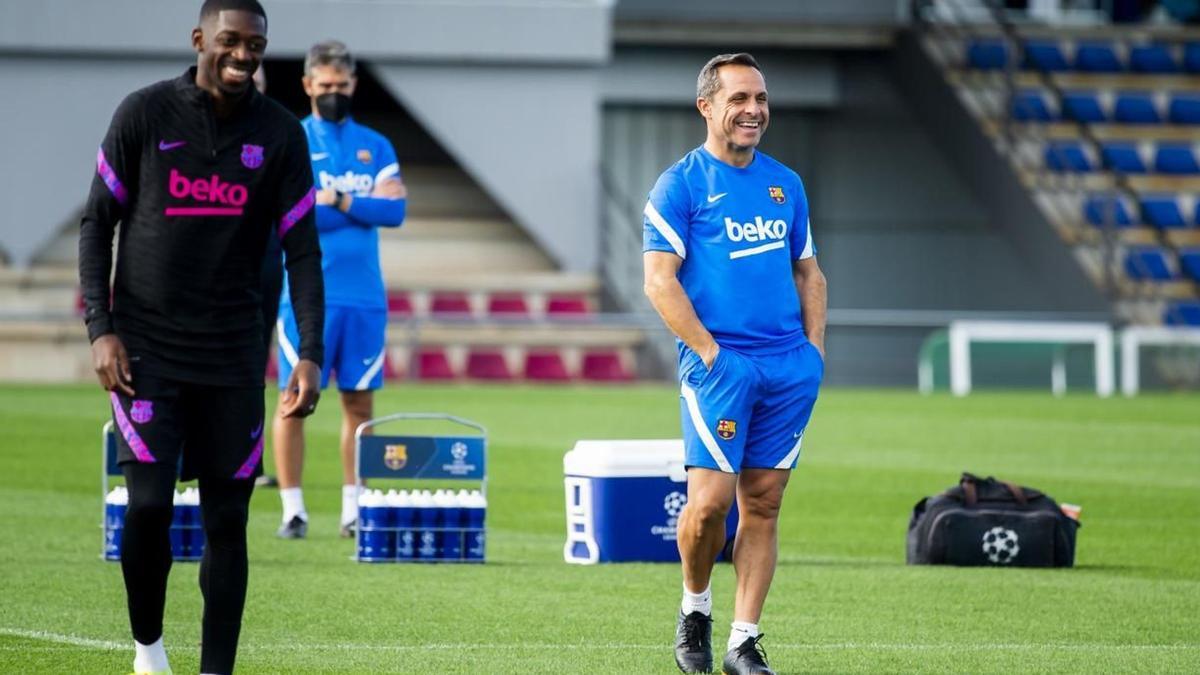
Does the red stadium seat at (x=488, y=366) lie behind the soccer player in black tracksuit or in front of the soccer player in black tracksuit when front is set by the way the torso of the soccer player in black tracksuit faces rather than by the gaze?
behind

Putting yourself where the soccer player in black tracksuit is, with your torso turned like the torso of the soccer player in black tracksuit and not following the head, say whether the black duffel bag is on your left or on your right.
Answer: on your left

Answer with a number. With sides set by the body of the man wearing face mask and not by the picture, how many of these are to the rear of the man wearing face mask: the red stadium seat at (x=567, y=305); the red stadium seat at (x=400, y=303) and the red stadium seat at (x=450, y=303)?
3

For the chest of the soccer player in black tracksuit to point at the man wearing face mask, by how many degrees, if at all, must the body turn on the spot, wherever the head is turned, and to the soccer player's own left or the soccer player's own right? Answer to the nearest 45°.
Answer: approximately 180°

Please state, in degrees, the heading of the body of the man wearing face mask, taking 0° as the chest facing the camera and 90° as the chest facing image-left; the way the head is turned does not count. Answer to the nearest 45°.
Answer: approximately 0°

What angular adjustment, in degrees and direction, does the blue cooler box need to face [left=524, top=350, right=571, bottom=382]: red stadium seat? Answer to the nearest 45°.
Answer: approximately 180°

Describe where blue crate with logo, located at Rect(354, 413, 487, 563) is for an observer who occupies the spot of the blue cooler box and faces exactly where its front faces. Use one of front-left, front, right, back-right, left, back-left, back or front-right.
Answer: right

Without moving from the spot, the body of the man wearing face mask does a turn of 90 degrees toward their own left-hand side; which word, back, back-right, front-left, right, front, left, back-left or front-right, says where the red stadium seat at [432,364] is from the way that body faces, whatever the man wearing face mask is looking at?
left

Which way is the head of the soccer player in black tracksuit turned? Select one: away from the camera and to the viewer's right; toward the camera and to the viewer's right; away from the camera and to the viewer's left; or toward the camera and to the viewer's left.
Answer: toward the camera and to the viewer's right

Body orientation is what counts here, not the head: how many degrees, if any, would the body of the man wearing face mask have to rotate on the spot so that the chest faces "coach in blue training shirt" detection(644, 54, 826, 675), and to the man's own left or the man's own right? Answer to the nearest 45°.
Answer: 0° — they already face them

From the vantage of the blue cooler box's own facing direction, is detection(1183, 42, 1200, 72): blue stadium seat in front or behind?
behind

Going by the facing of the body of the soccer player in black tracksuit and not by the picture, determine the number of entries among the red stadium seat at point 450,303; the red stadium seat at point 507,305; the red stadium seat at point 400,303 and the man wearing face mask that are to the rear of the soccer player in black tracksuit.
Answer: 4
